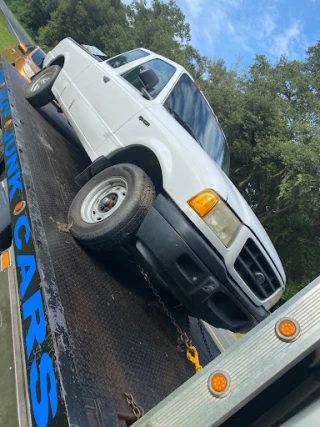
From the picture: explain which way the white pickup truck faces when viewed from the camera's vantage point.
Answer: facing the viewer and to the right of the viewer
